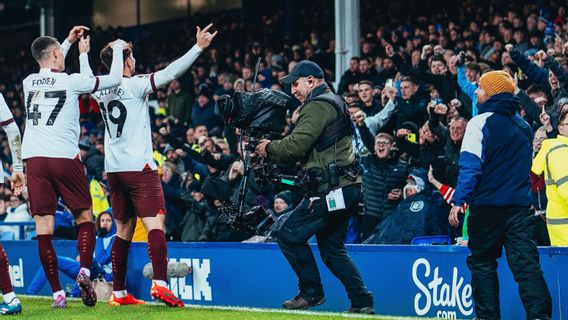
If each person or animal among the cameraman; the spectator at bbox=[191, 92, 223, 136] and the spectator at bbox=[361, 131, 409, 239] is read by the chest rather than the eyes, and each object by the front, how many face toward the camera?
2

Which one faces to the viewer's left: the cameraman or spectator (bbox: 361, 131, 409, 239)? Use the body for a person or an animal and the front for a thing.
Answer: the cameraman

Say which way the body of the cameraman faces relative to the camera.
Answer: to the viewer's left

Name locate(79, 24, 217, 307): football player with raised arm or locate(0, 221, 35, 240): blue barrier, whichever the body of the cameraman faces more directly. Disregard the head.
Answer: the football player with raised arm

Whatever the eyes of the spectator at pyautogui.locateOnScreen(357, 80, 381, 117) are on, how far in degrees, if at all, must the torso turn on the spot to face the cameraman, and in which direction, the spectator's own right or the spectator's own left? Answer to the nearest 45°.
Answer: approximately 45° to the spectator's own left

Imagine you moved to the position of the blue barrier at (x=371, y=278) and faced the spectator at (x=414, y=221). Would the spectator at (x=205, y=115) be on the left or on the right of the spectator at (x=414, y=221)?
left

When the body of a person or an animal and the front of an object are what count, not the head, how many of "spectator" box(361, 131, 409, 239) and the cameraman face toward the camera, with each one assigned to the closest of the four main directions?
1

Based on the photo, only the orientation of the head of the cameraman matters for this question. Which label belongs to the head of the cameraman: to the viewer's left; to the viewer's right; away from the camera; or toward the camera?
to the viewer's left

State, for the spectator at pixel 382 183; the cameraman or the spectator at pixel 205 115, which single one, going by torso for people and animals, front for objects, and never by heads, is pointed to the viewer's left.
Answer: the cameraman

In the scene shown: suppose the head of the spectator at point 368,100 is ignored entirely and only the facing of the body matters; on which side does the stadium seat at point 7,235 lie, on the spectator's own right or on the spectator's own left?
on the spectator's own right
